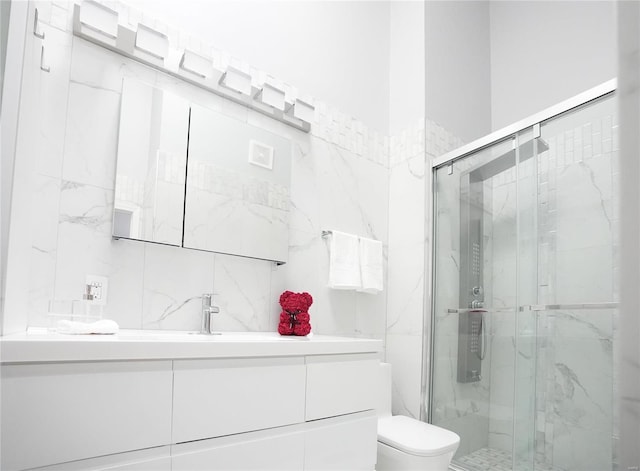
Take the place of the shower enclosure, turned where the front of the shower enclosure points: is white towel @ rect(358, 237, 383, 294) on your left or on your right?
on your right

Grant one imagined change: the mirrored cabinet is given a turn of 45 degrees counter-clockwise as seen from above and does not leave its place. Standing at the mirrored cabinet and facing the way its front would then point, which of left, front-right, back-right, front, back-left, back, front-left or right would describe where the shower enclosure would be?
front

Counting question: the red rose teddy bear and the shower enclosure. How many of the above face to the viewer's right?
0

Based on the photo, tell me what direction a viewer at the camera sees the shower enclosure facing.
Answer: facing the viewer and to the left of the viewer

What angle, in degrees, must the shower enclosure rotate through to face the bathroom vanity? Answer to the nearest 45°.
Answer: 0° — it already faces it

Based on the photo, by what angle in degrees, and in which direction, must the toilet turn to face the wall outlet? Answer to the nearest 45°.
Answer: approximately 90° to its right

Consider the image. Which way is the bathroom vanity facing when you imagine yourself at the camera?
facing the viewer and to the right of the viewer

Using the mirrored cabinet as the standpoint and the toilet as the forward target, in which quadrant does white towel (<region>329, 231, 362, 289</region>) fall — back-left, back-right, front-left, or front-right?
front-left

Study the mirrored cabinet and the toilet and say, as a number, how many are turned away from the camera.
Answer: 0

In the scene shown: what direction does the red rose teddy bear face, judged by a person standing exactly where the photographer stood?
facing the viewer

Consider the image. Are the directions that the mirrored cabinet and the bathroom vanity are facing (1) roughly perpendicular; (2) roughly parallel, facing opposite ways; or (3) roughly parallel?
roughly parallel
